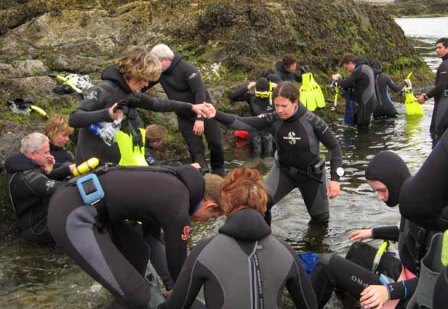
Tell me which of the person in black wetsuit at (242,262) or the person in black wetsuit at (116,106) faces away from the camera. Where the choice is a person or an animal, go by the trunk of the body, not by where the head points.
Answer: the person in black wetsuit at (242,262)

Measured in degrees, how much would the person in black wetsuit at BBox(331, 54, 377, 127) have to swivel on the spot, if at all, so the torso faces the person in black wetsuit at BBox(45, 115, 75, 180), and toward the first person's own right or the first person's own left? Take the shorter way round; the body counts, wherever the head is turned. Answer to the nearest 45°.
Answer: approximately 45° to the first person's own left

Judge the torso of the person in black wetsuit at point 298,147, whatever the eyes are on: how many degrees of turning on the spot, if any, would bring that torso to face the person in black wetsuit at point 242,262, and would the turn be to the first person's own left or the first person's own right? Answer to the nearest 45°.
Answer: approximately 45° to the first person's own left

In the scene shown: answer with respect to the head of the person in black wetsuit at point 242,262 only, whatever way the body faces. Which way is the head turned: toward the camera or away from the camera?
away from the camera

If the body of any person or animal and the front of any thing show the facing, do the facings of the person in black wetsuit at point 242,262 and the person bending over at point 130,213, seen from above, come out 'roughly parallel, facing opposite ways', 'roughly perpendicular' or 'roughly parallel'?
roughly perpendicular

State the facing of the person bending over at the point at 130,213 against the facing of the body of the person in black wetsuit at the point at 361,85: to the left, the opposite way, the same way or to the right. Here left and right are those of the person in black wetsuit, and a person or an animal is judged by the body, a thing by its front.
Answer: the opposite way

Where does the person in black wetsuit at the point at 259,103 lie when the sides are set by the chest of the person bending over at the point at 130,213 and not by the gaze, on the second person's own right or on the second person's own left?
on the second person's own left

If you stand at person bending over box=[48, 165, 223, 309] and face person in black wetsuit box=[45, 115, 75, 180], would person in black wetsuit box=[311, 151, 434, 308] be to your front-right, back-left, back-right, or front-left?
back-right

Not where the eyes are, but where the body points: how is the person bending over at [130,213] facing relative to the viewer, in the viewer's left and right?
facing to the right of the viewer

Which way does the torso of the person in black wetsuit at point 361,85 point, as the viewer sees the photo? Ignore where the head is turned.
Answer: to the viewer's left

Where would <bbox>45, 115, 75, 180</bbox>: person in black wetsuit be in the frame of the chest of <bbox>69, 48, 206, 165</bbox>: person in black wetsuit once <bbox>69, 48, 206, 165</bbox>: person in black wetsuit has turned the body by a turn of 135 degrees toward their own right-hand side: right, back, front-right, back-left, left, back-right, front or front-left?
front-right

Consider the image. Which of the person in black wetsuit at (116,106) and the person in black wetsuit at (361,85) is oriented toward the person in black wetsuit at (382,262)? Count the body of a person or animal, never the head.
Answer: the person in black wetsuit at (116,106)

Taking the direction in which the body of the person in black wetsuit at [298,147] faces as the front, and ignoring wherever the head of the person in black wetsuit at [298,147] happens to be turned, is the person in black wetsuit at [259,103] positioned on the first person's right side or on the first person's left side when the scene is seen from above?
on the first person's right side

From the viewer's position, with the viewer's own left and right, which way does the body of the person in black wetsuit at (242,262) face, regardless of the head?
facing away from the viewer
